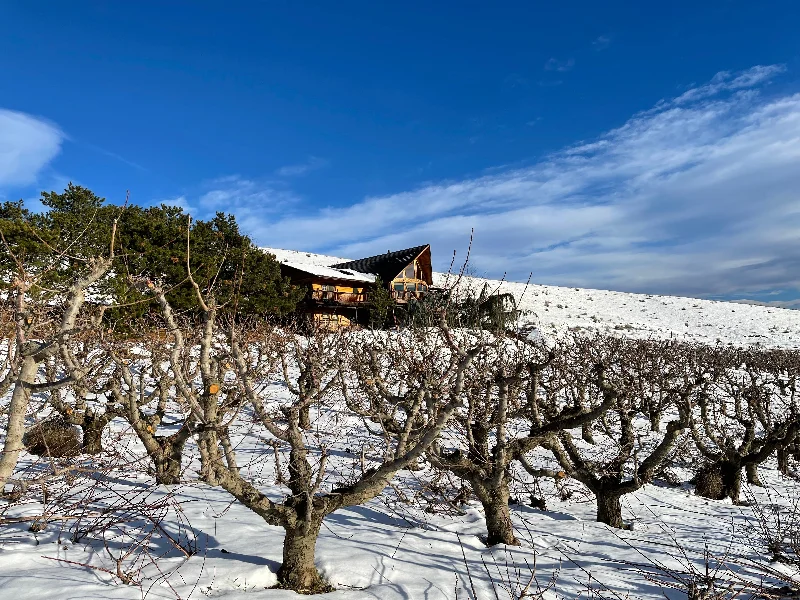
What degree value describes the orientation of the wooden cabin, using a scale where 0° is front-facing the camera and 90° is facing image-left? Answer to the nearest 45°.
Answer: approximately 315°

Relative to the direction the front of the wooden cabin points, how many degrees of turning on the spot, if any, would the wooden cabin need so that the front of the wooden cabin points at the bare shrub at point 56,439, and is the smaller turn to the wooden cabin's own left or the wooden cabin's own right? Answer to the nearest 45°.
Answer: approximately 45° to the wooden cabin's own right
